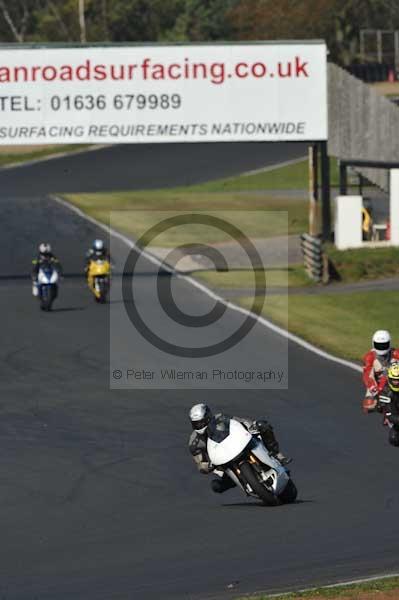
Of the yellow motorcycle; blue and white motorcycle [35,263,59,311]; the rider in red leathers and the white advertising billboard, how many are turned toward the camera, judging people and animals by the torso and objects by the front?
4

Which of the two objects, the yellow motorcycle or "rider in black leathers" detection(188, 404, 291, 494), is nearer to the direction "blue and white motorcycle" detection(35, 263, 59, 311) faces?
the rider in black leathers

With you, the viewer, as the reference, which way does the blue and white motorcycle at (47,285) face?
facing the viewer

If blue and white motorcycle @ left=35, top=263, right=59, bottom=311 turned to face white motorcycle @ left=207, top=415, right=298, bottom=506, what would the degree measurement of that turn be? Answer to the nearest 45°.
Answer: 0° — it already faces it

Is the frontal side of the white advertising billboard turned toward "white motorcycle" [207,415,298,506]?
yes

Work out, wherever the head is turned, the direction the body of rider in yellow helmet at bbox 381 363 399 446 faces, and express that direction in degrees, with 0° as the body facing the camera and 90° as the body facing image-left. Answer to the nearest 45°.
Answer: approximately 0°

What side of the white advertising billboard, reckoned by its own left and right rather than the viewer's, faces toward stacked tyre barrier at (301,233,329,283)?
left

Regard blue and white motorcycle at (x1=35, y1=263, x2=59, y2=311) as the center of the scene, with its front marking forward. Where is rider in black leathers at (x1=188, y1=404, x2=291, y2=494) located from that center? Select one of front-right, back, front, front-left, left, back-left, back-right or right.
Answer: front

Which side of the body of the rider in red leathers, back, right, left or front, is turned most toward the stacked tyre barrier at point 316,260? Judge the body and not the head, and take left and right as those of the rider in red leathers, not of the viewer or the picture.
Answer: back

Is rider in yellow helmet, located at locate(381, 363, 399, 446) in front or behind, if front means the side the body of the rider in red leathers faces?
in front

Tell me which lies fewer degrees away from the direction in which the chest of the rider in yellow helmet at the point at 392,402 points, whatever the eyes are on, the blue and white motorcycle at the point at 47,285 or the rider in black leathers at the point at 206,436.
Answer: the rider in black leathers

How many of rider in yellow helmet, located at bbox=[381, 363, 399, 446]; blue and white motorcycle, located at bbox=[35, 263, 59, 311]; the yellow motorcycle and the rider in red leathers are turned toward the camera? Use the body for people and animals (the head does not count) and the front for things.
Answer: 4

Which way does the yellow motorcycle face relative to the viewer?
toward the camera

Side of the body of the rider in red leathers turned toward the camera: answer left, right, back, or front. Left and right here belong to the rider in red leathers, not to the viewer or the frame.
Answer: front
